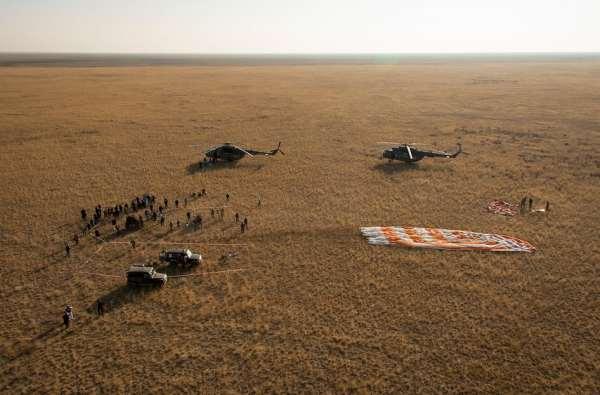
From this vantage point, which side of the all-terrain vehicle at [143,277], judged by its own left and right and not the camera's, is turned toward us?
right

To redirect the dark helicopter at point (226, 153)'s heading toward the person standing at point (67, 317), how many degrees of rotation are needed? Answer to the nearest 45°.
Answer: approximately 90° to its left

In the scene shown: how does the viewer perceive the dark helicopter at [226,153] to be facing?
facing to the left of the viewer

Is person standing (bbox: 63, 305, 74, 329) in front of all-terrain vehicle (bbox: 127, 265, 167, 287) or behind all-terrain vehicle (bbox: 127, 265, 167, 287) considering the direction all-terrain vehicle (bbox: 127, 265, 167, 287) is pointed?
behind

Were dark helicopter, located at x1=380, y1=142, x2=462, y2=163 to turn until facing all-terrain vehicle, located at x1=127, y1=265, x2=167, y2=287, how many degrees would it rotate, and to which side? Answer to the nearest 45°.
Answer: approximately 45° to its left

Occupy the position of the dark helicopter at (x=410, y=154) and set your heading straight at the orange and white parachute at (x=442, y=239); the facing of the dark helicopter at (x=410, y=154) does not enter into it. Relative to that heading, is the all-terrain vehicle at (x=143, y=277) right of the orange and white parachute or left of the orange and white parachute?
right

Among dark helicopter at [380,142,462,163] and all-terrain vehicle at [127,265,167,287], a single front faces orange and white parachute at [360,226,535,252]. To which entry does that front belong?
the all-terrain vehicle

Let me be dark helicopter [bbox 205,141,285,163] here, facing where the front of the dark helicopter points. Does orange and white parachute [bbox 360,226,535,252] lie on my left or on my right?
on my left

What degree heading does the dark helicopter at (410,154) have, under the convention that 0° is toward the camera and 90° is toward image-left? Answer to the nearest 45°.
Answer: approximately 90°

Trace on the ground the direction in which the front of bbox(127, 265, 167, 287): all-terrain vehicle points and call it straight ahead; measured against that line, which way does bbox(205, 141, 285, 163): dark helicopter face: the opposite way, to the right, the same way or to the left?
the opposite way
